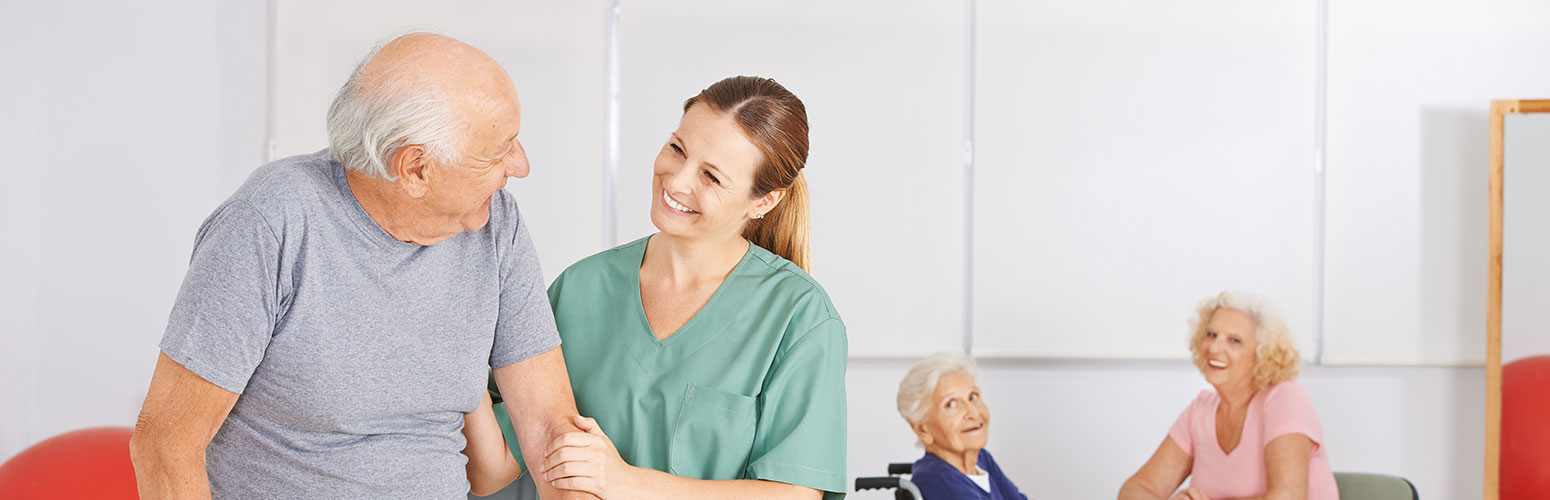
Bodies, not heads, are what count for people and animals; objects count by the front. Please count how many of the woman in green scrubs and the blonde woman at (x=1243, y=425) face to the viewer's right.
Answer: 0

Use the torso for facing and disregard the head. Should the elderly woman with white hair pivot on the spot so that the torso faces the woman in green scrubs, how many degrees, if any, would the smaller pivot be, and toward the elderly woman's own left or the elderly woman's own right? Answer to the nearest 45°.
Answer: approximately 45° to the elderly woman's own right

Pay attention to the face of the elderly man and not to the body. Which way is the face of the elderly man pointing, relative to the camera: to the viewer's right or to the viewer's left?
to the viewer's right

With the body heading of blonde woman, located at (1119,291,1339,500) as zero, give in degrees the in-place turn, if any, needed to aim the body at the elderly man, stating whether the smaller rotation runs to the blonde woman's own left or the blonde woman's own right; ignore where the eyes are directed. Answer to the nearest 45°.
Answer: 0° — they already face them

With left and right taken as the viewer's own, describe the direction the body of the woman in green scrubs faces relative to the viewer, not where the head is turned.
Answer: facing the viewer and to the left of the viewer

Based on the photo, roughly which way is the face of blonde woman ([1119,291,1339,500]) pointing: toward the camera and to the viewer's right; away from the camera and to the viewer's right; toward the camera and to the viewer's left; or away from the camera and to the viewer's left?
toward the camera and to the viewer's left

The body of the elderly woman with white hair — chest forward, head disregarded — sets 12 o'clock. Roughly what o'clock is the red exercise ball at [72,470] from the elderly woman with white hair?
The red exercise ball is roughly at 4 o'clock from the elderly woman with white hair.

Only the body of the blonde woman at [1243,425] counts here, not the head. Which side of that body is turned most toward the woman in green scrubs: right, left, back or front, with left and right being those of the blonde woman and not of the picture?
front

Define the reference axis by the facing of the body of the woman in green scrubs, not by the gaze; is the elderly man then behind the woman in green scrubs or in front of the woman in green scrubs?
in front

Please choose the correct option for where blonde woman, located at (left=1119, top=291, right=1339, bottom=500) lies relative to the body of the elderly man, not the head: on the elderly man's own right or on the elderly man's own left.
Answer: on the elderly man's own left

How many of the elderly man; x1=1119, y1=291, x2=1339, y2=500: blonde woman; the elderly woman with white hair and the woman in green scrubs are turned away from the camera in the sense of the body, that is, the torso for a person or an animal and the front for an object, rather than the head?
0

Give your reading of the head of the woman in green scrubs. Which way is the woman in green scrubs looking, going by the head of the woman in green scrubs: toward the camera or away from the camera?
toward the camera

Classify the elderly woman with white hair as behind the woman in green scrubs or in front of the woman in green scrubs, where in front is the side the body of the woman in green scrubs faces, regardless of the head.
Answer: behind
